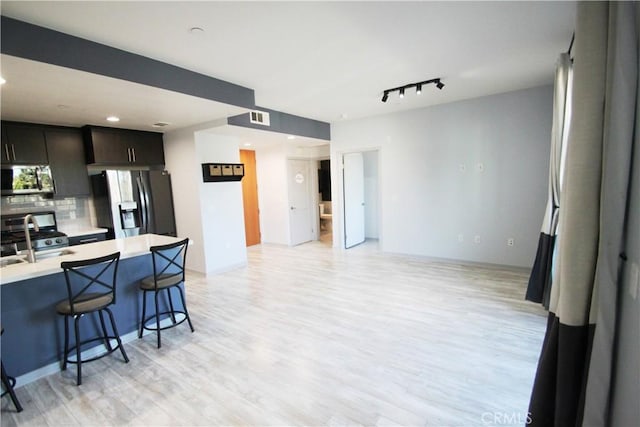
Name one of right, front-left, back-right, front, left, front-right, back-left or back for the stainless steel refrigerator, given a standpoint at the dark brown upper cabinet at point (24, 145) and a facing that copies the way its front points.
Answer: left

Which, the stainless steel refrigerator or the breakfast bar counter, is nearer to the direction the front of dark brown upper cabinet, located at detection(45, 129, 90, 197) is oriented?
the breakfast bar counter

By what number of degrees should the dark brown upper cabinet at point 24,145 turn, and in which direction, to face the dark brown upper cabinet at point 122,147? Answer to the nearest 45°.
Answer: approximately 90° to its left

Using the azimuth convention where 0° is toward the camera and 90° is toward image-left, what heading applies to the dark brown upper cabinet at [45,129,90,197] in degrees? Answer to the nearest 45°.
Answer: approximately 0°

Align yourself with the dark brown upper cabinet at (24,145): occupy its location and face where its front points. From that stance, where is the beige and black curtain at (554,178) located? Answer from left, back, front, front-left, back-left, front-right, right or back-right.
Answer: front-left

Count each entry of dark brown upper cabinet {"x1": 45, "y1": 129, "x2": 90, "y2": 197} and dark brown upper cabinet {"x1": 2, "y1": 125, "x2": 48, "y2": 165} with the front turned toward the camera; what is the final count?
2

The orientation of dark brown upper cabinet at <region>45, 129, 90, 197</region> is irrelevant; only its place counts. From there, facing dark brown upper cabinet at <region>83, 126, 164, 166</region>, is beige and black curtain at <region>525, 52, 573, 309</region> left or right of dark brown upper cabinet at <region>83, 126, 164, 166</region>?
right

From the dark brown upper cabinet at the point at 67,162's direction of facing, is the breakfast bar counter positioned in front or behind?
in front

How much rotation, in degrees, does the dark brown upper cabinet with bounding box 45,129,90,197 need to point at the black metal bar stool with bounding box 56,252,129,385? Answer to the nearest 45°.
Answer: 0° — it already faces it

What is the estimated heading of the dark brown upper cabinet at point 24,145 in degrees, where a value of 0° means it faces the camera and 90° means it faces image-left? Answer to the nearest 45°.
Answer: approximately 0°

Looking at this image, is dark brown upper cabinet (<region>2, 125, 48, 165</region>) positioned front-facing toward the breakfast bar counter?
yes

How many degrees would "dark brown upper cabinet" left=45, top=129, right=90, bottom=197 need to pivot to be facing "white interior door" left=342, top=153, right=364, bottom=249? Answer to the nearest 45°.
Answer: approximately 90° to its left

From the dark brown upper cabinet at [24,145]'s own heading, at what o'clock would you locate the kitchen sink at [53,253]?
The kitchen sink is roughly at 12 o'clock from the dark brown upper cabinet.

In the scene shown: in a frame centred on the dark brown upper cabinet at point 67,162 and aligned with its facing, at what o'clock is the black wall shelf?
The black wall shelf is roughly at 10 o'clock from the dark brown upper cabinet.

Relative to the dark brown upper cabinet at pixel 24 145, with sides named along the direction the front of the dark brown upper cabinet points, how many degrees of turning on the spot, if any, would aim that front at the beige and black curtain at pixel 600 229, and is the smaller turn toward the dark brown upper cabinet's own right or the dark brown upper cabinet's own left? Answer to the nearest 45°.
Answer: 0° — it already faces it

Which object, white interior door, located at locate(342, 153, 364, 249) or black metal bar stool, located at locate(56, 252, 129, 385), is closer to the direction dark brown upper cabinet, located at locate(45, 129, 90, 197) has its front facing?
the black metal bar stool
